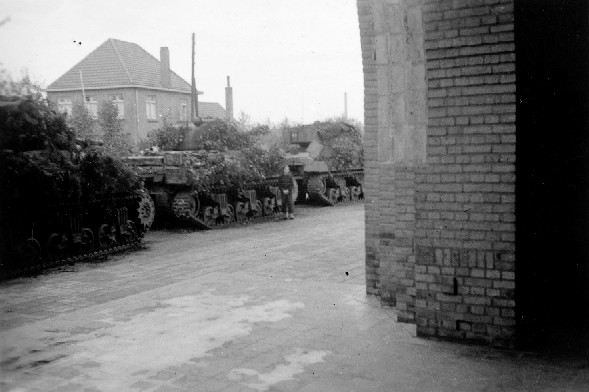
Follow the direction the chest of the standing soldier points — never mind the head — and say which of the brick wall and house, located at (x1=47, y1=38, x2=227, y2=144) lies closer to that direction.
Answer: the brick wall

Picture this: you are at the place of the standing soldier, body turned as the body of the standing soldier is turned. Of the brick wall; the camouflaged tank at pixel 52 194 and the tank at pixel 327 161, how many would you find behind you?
1

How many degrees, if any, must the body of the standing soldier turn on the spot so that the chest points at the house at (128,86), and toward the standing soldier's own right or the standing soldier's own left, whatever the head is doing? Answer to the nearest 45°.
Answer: approximately 135° to the standing soldier's own right

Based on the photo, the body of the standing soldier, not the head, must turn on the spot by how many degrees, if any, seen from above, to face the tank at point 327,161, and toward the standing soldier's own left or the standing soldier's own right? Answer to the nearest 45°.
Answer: approximately 180°

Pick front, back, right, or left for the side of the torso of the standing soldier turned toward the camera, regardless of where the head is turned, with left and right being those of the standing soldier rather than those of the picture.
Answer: front

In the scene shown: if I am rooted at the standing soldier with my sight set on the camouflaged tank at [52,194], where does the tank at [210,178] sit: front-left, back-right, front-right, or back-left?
front-right

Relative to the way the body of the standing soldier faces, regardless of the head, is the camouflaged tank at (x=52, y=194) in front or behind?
in front
